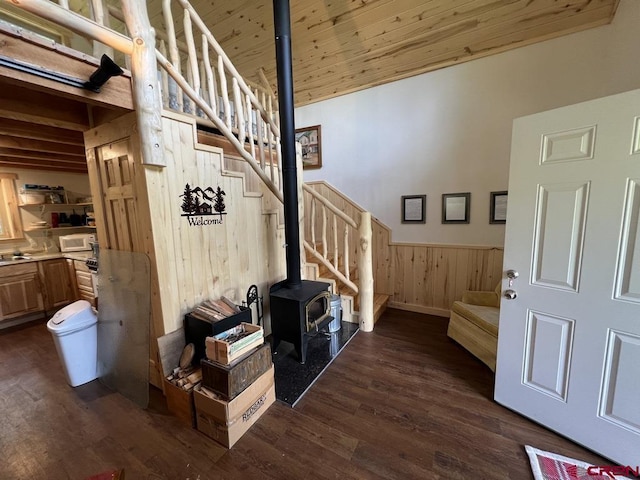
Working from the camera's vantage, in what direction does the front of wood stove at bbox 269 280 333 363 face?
facing the viewer and to the right of the viewer

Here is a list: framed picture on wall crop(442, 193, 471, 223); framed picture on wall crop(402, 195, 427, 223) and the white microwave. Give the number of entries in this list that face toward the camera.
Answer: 3

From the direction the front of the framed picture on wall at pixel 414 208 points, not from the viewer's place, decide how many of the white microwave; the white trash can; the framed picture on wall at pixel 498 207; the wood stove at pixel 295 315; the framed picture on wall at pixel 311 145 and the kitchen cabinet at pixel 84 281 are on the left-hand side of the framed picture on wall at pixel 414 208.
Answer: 1

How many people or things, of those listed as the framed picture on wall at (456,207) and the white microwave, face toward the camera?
2

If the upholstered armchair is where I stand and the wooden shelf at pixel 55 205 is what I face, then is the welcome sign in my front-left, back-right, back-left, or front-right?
front-left

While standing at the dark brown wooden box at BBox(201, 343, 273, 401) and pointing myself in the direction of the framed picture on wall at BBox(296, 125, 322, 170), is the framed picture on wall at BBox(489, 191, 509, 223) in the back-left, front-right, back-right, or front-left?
front-right

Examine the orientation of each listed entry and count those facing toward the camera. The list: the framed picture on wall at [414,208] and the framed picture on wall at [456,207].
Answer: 2

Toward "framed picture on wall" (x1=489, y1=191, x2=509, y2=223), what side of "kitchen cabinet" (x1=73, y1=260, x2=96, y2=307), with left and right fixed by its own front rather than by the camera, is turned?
left

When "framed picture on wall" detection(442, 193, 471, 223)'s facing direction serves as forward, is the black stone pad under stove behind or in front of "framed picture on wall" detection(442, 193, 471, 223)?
in front

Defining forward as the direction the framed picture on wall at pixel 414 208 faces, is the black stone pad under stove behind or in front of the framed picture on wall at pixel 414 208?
in front

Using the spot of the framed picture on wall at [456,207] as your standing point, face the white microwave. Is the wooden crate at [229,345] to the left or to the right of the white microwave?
left

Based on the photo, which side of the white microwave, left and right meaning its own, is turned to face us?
front

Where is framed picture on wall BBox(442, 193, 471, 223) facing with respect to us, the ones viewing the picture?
facing the viewer

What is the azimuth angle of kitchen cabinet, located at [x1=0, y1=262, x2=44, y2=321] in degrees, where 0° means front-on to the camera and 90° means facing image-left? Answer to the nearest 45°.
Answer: approximately 315°

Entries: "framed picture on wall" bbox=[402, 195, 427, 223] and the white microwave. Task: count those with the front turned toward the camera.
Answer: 2

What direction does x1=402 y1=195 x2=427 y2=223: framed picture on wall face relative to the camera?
toward the camera
